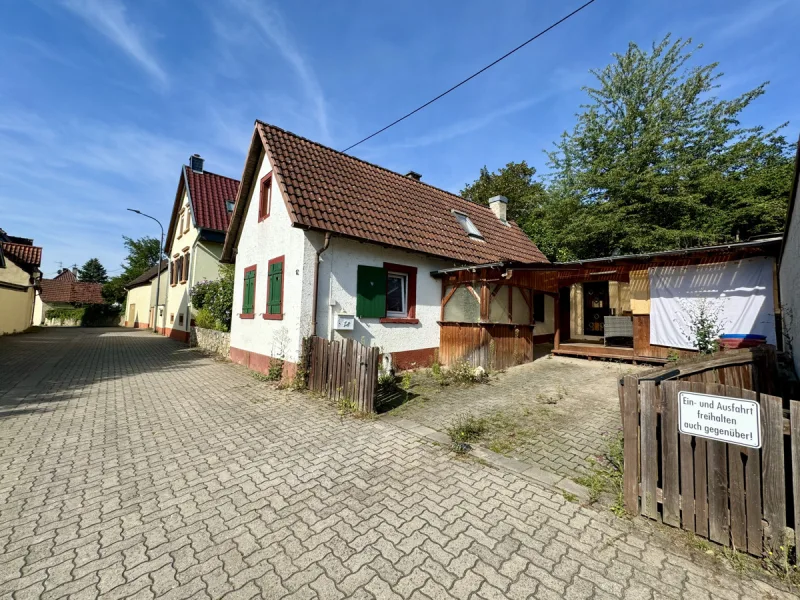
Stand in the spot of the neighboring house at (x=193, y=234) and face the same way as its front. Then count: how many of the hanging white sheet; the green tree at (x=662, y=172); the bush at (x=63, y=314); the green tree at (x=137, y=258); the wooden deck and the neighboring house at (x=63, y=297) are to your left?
3

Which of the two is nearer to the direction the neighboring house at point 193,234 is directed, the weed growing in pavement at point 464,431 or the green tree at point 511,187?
the weed growing in pavement

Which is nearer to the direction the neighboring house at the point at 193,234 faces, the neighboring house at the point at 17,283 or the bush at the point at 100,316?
the neighboring house

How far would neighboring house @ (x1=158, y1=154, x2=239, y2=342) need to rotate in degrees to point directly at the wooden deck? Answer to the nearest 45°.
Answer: approximately 90° to its left

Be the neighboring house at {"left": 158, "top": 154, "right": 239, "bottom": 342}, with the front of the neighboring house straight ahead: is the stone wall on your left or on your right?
on your left

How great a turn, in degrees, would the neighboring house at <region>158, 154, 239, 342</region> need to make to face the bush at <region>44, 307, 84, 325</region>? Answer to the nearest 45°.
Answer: approximately 90° to its right

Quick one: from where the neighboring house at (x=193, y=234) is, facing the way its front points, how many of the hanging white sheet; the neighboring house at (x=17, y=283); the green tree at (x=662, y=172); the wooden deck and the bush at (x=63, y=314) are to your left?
3

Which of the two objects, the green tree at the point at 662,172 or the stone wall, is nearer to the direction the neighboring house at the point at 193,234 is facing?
the stone wall

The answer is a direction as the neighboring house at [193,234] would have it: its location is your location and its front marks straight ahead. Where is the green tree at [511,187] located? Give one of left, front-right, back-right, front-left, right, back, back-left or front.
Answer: back-left

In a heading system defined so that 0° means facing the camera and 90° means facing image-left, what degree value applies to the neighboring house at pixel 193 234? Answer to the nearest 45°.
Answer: approximately 45°

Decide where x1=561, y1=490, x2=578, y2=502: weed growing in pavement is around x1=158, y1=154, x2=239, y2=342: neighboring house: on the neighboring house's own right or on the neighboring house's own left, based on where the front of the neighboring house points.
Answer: on the neighboring house's own left

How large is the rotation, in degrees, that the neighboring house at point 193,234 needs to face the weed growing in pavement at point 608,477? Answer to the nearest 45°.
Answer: approximately 45° to its left
